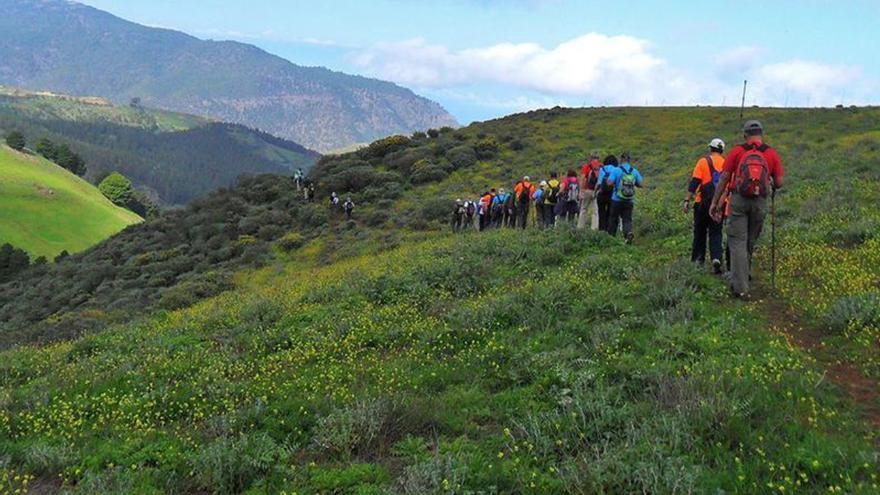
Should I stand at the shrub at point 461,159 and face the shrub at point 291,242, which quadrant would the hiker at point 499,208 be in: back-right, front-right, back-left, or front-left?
front-left

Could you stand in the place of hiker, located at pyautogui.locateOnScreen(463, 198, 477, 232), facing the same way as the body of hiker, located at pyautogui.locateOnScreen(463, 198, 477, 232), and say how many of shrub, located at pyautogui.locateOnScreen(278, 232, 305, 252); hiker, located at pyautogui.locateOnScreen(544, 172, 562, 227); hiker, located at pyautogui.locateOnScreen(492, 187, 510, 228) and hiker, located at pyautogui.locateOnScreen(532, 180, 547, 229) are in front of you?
1

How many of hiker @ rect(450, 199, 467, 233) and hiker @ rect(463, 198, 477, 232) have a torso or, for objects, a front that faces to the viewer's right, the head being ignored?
0

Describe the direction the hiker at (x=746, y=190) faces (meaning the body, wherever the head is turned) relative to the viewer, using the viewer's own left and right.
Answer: facing away from the viewer

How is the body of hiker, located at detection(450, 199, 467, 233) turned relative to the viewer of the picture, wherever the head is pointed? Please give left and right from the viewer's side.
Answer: facing away from the viewer and to the left of the viewer

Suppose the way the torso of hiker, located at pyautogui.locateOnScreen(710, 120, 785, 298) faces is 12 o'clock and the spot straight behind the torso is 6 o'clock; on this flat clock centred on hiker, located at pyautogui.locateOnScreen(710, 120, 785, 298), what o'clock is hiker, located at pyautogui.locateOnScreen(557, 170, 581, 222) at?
hiker, located at pyautogui.locateOnScreen(557, 170, 581, 222) is roughly at 11 o'clock from hiker, located at pyautogui.locateOnScreen(710, 120, 785, 298).

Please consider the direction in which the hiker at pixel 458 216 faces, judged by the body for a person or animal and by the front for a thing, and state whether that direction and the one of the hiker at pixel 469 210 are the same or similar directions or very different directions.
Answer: same or similar directions

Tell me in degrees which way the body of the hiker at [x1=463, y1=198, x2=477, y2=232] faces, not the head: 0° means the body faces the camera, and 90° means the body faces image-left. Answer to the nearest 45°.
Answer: approximately 135°

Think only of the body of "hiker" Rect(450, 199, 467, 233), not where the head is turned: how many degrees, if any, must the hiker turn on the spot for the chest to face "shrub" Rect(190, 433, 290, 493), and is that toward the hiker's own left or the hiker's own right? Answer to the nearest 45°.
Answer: approximately 135° to the hiker's own left

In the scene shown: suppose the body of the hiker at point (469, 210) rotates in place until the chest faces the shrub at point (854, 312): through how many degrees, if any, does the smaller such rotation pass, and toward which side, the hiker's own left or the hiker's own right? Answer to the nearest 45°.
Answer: approximately 135° to the hiker's own left

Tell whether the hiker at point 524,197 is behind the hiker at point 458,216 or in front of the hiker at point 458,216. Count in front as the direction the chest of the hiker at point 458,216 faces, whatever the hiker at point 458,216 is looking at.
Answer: behind

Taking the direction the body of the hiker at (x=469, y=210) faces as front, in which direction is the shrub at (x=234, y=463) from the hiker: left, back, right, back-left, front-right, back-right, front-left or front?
back-left

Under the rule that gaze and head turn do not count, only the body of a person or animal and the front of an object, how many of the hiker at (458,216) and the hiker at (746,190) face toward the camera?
0

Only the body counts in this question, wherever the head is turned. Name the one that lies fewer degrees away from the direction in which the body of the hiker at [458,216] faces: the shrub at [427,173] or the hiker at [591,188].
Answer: the shrub
